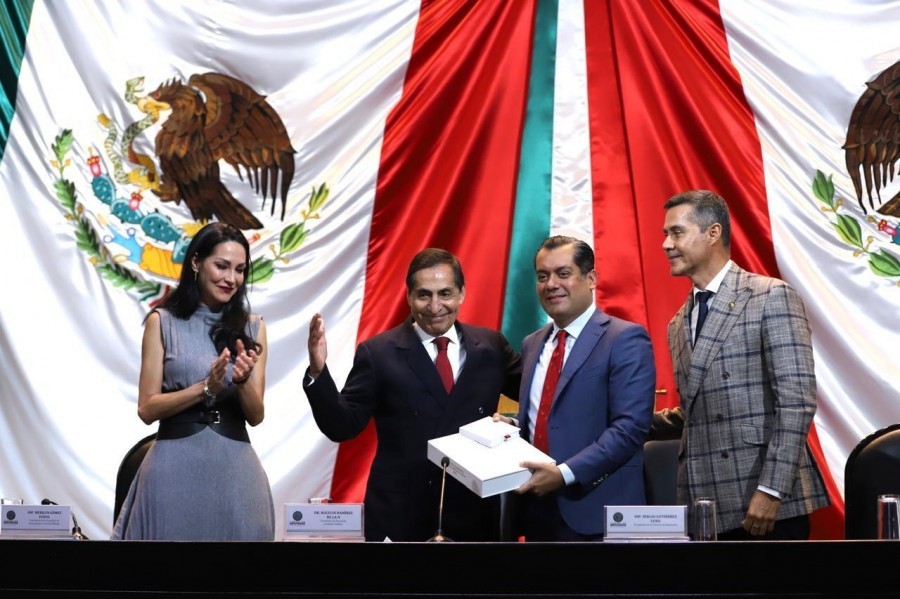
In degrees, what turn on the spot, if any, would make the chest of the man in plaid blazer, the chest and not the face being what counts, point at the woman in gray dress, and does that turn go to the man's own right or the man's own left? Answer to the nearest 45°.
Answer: approximately 45° to the man's own right

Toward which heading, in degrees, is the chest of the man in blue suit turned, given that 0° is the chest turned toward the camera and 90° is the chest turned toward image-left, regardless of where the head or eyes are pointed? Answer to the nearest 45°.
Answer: approximately 45°

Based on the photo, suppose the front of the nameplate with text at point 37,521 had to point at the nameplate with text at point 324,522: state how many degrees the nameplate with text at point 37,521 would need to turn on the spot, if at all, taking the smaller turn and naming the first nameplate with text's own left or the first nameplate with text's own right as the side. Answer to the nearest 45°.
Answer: approximately 45° to the first nameplate with text's own left

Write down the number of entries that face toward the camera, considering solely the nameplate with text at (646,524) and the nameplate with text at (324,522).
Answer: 2

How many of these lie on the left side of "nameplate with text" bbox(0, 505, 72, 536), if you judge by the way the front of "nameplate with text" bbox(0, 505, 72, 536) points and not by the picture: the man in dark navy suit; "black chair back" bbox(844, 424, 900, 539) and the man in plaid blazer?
3

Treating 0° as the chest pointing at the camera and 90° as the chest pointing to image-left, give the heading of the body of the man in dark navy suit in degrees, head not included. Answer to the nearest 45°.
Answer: approximately 0°
